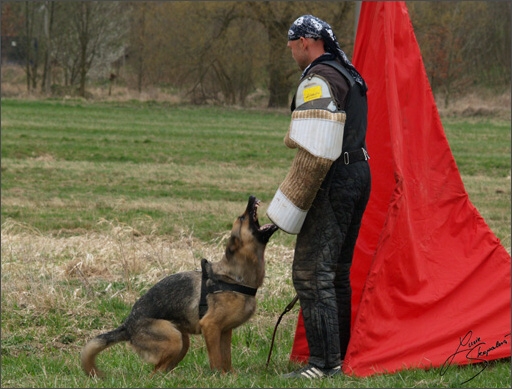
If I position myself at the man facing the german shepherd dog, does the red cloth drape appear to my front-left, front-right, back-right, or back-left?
back-right

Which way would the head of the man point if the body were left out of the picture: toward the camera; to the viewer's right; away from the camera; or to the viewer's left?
to the viewer's left

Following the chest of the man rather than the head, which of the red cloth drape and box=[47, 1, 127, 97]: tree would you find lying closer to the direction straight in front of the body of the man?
the tree

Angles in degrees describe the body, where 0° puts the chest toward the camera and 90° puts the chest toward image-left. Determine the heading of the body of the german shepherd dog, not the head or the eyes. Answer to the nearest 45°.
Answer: approximately 270°

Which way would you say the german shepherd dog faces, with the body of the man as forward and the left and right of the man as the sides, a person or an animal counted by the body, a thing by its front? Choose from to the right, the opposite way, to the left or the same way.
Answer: the opposite way

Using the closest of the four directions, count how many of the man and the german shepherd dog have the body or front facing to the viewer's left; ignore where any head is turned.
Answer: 1

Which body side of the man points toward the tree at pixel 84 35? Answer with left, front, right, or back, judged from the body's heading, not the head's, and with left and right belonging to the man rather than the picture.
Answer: right

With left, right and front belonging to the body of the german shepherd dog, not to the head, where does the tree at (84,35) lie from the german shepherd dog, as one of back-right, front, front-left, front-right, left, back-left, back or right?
left

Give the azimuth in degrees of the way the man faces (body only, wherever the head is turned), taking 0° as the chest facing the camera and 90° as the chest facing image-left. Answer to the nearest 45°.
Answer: approximately 90°

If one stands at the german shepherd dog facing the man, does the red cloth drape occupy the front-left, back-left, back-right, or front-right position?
front-left

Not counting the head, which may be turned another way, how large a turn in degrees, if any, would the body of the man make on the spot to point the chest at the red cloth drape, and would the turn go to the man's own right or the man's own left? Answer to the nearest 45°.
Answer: approximately 135° to the man's own right

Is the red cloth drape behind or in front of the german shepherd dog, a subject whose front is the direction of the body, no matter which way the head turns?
in front
